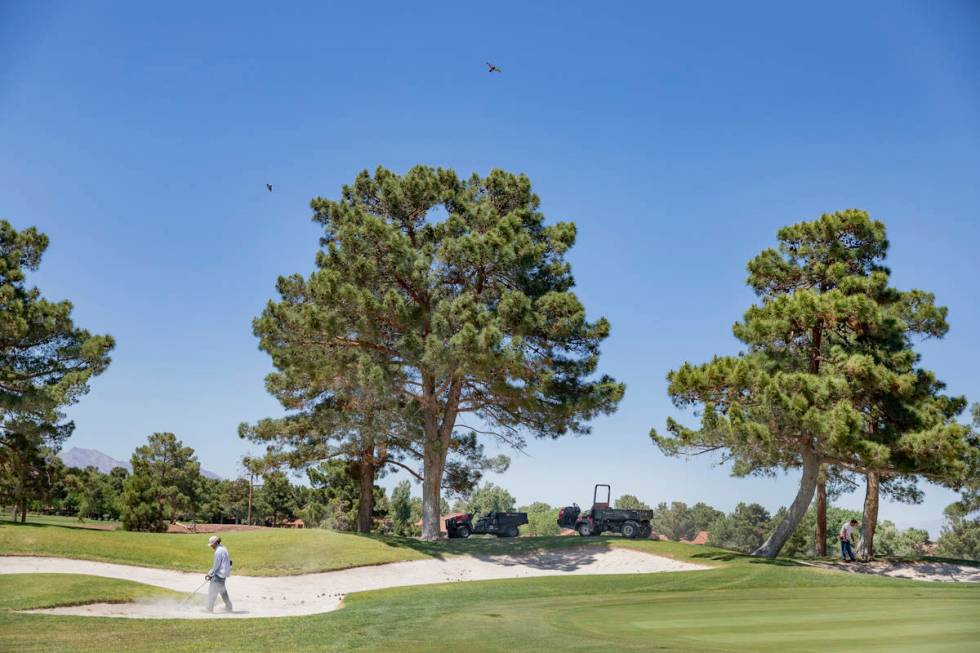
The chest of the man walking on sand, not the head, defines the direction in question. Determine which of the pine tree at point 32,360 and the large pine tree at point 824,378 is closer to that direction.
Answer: the pine tree

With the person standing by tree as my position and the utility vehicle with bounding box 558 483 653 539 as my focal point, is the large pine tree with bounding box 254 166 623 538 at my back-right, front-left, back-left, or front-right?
front-left

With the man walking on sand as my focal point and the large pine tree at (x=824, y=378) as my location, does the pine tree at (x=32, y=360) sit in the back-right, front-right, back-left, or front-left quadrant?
front-right

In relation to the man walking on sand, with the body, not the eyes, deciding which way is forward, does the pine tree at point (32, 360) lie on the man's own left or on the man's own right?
on the man's own right

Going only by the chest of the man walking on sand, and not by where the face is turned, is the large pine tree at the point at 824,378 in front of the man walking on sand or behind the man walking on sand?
behind

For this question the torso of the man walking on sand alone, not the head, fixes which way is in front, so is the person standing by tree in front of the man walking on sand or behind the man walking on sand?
behind

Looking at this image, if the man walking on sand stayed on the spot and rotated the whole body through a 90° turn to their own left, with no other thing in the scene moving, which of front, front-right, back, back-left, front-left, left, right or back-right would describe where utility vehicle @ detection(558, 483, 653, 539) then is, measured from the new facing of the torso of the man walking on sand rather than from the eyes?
back-left

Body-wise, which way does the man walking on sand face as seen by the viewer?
to the viewer's left
